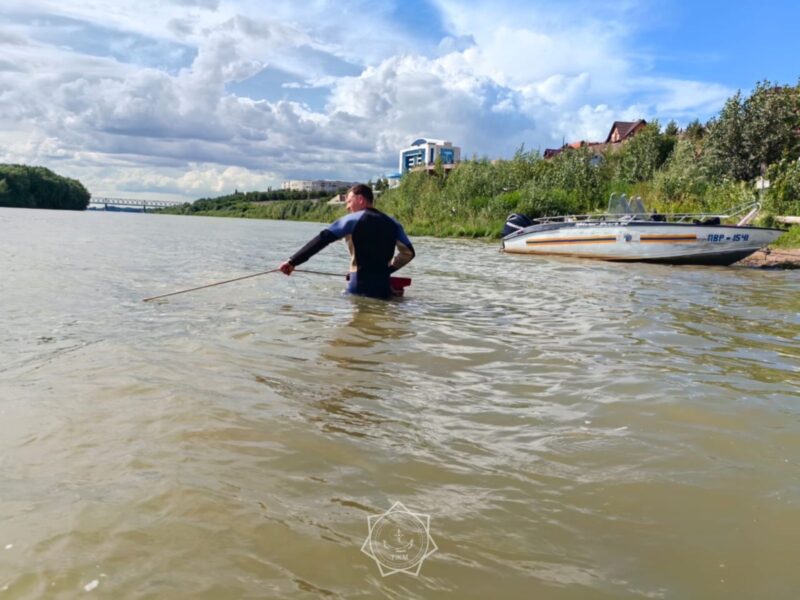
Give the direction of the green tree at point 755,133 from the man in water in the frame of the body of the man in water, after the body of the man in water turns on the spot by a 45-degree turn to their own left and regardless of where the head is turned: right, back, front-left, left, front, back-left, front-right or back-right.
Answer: back-right

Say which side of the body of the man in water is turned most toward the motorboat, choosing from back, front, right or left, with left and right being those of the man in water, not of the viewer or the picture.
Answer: right

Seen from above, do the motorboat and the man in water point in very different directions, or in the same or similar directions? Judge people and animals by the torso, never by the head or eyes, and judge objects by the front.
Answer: very different directions

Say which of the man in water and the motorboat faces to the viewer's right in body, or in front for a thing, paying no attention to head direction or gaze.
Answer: the motorboat

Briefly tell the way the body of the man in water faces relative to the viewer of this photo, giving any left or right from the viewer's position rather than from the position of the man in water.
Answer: facing away from the viewer and to the left of the viewer

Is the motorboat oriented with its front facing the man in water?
no

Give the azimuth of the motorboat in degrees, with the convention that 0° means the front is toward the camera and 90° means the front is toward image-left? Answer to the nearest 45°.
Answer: approximately 270°

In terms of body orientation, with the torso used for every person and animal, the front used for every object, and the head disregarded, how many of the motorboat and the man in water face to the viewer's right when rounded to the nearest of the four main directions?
1

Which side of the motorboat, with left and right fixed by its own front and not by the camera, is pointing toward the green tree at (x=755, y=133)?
left
